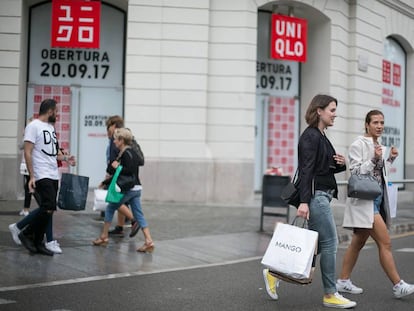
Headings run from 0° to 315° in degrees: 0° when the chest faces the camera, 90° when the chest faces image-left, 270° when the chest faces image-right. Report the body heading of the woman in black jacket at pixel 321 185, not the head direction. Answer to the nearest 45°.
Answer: approximately 270°

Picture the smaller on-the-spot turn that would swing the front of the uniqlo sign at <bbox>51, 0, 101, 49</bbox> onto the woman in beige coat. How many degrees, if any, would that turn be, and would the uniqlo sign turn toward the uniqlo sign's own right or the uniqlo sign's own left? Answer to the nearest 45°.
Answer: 0° — it already faces them

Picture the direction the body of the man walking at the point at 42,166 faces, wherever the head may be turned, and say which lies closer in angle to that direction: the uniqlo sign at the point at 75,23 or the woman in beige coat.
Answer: the woman in beige coat

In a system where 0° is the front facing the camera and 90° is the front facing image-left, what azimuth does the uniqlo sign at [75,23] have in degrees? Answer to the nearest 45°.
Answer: approximately 0°

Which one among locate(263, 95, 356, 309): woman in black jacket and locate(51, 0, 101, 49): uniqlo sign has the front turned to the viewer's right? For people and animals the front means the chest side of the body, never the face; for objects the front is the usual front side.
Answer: the woman in black jacket

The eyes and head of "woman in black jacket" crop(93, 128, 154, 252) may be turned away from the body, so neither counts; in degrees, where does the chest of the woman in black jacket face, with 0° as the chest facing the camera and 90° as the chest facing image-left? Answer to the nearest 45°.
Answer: approximately 90°

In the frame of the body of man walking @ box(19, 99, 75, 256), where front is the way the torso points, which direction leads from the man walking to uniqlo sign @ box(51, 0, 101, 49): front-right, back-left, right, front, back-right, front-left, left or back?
back-left

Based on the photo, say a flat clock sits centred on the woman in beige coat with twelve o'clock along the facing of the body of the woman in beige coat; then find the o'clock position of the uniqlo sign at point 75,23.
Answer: The uniqlo sign is roughly at 6 o'clock from the woman in beige coat.

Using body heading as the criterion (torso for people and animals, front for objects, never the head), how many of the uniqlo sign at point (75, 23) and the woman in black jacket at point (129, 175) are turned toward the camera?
1
